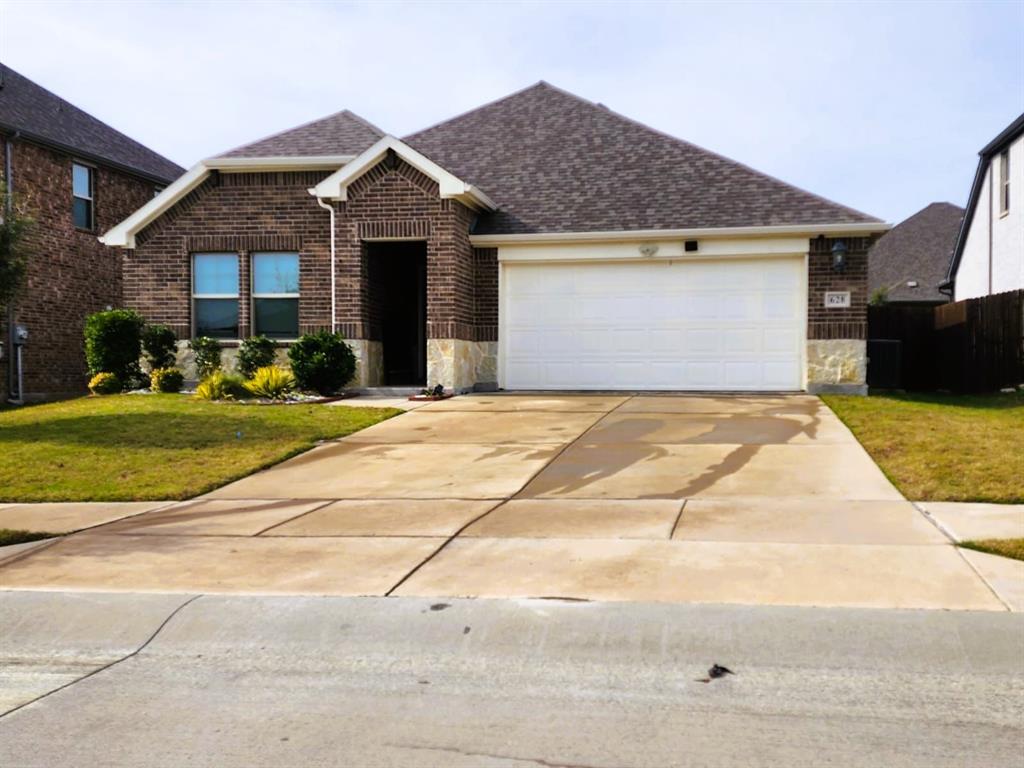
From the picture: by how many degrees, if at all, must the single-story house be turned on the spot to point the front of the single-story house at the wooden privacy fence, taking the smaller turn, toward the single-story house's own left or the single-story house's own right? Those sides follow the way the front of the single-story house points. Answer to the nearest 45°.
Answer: approximately 90° to the single-story house's own left

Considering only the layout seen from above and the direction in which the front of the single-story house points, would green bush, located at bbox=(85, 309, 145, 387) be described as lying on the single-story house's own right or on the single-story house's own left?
on the single-story house's own right

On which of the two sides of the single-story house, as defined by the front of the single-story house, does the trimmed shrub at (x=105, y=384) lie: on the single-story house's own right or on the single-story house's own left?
on the single-story house's own right

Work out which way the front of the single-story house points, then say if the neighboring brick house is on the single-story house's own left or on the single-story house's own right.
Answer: on the single-story house's own right

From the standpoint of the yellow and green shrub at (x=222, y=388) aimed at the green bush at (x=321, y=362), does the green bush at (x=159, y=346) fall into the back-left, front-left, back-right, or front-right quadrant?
back-left

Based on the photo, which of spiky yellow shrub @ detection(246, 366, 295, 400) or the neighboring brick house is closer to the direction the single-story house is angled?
the spiky yellow shrub

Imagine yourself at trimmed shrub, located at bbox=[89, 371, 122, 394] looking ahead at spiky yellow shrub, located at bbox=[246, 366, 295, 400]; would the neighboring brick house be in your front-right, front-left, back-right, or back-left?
back-left

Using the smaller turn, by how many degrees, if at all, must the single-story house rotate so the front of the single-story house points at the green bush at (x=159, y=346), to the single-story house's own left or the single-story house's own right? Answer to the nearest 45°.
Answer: approximately 90° to the single-story house's own right

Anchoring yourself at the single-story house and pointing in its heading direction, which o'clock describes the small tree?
The small tree is roughly at 2 o'clock from the single-story house.

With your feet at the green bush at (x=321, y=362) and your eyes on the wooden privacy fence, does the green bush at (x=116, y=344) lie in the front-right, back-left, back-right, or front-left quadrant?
back-left

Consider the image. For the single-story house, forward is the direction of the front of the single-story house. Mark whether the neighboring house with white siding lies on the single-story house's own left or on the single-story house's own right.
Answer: on the single-story house's own left

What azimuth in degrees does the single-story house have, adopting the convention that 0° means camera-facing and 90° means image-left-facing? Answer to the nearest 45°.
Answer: approximately 0°
